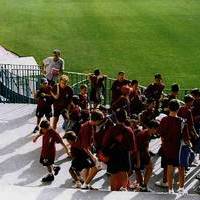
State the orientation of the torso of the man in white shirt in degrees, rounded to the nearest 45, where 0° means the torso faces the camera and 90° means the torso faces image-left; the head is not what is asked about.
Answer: approximately 315°

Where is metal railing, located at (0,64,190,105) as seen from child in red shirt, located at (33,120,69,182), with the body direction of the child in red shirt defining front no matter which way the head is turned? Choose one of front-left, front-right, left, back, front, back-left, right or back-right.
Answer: back-right

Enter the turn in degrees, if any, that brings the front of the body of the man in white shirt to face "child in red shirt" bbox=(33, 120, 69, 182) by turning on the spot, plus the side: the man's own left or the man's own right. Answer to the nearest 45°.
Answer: approximately 45° to the man's own right

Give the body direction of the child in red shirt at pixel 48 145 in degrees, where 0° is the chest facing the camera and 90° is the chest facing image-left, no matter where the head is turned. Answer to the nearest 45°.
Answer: approximately 45°

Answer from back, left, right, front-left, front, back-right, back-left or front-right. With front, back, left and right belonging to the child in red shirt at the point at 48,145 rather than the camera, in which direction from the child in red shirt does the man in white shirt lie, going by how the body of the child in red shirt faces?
back-right
